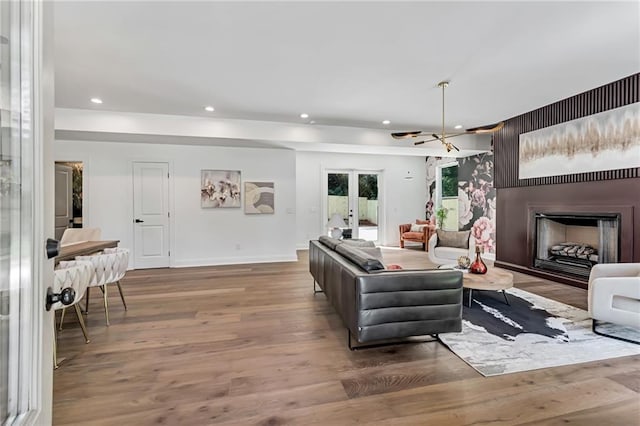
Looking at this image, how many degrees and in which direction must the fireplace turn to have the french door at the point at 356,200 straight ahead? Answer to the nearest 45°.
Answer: approximately 45° to its right

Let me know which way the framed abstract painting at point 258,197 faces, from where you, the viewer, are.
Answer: facing the viewer

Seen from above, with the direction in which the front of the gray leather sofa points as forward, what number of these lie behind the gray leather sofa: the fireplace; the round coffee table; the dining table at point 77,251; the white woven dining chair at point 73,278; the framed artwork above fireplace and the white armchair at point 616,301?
2

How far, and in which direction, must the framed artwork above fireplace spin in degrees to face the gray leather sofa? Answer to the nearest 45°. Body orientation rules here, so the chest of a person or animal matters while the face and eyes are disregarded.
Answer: approximately 45° to its left

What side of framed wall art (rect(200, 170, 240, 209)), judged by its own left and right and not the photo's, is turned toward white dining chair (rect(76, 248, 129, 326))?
front

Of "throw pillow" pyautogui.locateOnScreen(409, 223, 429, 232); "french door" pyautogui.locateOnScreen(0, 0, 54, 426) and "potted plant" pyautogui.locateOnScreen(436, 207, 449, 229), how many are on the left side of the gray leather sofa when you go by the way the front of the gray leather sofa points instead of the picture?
2

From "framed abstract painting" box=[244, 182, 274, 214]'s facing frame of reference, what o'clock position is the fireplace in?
The fireplace is roughly at 10 o'clock from the framed abstract painting.

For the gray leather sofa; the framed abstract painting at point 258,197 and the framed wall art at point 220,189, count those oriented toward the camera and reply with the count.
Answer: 2

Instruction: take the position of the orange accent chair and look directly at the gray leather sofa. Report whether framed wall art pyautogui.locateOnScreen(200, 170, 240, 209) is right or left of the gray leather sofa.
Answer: right

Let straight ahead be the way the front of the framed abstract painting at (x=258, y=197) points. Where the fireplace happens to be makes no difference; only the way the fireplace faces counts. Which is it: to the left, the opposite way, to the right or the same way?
to the right

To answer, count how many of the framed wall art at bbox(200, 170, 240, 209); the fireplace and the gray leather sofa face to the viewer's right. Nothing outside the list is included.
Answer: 1

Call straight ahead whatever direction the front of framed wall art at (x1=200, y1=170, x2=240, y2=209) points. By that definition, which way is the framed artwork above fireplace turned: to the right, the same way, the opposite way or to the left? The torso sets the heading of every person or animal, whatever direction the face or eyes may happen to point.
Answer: to the right

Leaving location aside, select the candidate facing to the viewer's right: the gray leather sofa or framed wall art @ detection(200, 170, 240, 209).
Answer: the gray leather sofa

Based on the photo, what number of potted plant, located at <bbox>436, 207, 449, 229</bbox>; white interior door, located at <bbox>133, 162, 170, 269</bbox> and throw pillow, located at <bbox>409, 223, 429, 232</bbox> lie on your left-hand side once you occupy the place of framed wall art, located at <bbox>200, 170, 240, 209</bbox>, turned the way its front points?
2

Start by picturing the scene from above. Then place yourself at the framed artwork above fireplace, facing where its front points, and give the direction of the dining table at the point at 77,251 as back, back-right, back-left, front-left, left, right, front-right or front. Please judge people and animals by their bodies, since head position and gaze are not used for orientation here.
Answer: front

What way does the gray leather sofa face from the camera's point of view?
to the viewer's right

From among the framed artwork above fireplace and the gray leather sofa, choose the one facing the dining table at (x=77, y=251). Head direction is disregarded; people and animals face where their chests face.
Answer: the framed artwork above fireplace

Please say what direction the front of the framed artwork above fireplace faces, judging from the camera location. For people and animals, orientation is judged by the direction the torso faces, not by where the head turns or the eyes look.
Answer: facing the viewer and to the left of the viewer

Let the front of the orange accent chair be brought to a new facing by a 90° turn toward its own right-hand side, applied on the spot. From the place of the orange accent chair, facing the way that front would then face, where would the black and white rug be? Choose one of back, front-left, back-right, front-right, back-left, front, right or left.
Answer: back-left
